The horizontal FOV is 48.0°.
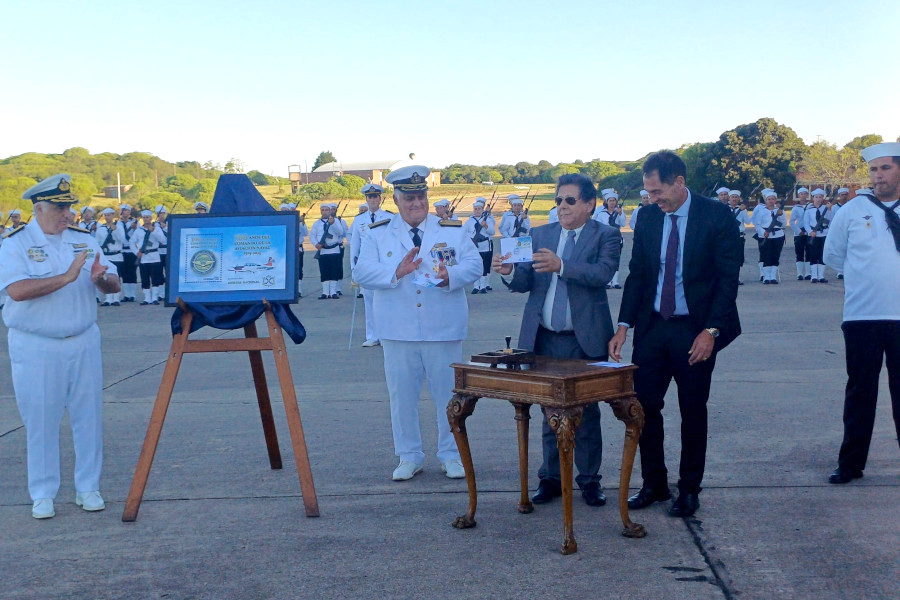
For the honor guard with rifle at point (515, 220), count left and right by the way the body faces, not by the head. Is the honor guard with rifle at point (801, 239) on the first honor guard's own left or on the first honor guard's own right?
on the first honor guard's own left

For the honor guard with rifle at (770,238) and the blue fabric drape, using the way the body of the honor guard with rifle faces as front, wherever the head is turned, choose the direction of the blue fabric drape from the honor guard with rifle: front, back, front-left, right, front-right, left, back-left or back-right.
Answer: front

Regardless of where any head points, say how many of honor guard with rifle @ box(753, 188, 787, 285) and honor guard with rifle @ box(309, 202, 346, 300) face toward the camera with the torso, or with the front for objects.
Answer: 2

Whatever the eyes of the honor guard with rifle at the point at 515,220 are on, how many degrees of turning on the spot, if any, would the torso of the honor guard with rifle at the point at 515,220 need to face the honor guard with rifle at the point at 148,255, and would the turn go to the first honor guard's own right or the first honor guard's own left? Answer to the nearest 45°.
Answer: approximately 90° to the first honor guard's own right

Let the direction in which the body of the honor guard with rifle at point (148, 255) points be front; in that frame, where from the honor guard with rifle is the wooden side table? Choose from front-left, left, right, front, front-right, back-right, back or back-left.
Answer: front

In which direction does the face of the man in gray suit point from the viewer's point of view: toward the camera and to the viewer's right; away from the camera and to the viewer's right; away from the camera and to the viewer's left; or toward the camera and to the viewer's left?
toward the camera and to the viewer's left

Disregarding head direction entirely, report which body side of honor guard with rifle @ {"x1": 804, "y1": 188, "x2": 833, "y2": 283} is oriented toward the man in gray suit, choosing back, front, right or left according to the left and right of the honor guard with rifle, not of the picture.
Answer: front

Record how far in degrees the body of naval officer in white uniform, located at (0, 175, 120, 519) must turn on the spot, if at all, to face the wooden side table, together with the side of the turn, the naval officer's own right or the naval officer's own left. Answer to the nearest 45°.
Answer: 0° — they already face it

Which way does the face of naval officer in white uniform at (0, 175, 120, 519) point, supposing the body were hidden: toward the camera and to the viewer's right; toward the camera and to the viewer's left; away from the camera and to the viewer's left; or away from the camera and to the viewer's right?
toward the camera and to the viewer's right

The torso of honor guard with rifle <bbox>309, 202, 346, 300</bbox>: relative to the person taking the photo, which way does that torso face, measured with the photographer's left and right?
facing the viewer

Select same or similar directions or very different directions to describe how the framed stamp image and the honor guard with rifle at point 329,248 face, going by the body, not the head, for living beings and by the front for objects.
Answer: same or similar directions

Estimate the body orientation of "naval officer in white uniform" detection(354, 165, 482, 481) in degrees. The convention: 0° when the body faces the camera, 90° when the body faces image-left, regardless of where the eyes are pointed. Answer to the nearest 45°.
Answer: approximately 0°

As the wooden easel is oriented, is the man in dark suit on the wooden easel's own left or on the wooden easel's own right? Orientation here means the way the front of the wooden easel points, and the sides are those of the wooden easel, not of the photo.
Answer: on the wooden easel's own left
